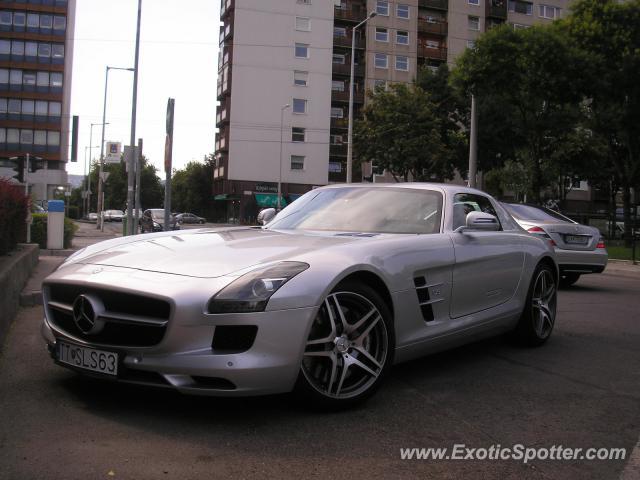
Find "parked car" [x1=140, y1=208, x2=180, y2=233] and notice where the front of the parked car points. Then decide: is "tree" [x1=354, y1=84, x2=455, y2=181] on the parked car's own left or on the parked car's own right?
on the parked car's own left

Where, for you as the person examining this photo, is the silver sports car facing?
facing the viewer and to the left of the viewer

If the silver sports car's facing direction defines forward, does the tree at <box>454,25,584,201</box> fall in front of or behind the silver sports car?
behind

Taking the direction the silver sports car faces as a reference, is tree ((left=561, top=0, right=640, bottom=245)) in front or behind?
behind

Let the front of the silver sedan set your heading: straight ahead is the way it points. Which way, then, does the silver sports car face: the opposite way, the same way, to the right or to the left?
to the left

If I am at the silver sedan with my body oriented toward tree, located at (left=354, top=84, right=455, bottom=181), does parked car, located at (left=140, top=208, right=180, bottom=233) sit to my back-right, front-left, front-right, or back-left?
front-left

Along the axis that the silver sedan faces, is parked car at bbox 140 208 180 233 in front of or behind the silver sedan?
in front

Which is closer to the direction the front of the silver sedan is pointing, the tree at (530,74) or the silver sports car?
the tree

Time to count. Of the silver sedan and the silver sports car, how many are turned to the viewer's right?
0

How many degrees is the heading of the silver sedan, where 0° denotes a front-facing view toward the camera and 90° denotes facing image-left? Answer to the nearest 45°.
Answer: approximately 135°

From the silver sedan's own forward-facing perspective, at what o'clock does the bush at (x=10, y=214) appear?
The bush is roughly at 9 o'clock from the silver sedan.

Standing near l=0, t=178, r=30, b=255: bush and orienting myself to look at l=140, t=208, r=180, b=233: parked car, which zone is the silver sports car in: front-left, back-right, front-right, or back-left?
back-right

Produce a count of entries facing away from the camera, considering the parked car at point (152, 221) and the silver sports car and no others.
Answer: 0

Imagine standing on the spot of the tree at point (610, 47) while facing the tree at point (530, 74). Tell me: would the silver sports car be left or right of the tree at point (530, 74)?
left
